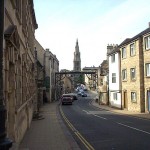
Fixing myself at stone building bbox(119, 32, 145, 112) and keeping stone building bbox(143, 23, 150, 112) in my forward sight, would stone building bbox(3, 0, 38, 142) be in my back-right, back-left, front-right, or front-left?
front-right

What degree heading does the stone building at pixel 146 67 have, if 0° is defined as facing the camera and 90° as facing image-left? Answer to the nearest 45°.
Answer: approximately 45°

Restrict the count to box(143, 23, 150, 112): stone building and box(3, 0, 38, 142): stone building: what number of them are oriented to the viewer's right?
1

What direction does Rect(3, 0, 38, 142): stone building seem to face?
to the viewer's right

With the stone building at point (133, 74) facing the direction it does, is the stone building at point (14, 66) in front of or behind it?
in front

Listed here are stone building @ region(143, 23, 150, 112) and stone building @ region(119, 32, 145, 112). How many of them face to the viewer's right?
0

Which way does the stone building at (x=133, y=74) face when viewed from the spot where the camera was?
facing the viewer and to the left of the viewer

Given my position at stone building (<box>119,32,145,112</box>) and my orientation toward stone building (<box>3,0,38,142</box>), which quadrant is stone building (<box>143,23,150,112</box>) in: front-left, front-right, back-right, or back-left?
front-left

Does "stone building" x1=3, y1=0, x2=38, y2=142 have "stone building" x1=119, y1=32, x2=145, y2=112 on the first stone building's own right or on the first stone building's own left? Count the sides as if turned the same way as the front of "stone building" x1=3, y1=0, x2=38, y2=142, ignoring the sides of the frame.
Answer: on the first stone building's own left

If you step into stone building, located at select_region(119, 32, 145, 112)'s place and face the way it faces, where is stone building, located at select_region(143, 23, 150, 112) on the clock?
stone building, located at select_region(143, 23, 150, 112) is roughly at 10 o'clock from stone building, located at select_region(119, 32, 145, 112).

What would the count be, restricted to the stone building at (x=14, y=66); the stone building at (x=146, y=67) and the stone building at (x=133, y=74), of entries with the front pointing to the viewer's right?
1

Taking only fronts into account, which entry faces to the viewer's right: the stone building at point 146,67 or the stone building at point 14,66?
the stone building at point 14,66

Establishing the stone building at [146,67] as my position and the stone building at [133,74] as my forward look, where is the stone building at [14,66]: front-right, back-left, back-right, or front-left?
back-left

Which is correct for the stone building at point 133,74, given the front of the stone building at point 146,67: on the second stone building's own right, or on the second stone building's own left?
on the second stone building's own right

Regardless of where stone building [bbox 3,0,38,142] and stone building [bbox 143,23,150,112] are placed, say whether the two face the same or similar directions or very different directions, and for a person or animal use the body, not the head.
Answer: very different directions
